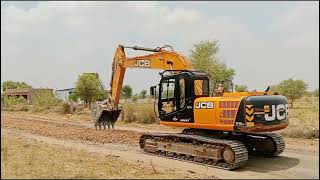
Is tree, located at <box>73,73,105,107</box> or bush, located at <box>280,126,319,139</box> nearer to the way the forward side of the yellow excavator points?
the tree

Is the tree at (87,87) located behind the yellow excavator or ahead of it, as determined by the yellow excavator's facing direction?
ahead

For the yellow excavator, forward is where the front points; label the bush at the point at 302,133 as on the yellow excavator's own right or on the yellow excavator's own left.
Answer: on the yellow excavator's own right

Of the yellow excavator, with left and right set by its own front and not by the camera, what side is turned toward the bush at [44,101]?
front

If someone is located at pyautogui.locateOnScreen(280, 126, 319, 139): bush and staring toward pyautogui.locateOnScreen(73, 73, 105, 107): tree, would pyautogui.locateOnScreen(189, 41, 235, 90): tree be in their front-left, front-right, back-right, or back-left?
front-right

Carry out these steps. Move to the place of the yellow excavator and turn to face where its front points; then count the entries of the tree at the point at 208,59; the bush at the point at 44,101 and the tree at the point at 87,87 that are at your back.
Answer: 0

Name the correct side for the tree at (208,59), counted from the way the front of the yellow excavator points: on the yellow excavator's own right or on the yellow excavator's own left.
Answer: on the yellow excavator's own right

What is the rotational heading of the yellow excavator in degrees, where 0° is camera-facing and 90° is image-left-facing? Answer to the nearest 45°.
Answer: approximately 135°

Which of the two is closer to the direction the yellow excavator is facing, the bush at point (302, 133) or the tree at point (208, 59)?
the tree

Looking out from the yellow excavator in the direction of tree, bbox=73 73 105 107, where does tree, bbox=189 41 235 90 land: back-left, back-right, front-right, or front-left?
front-right
